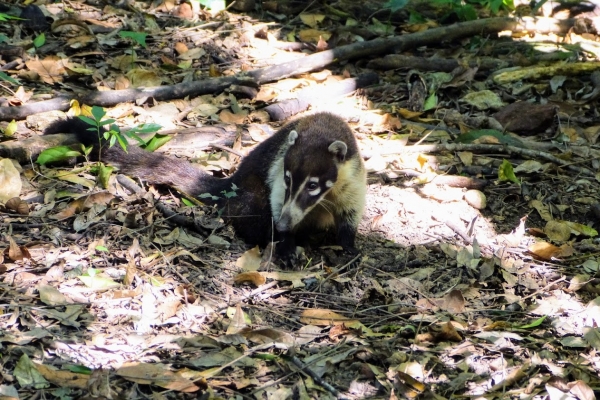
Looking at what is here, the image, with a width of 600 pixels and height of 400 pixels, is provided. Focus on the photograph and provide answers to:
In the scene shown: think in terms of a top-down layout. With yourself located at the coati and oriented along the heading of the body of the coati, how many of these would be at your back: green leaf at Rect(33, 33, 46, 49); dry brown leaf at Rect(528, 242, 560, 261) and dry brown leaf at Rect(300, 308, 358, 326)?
1

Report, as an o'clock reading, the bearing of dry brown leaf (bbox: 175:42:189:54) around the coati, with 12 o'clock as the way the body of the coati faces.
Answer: The dry brown leaf is roughly at 7 o'clock from the coati.

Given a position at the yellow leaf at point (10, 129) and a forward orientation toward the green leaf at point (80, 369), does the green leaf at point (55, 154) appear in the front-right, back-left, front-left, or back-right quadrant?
front-left

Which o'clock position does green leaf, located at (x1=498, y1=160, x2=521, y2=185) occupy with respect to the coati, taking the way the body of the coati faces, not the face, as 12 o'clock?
The green leaf is roughly at 10 o'clock from the coati.

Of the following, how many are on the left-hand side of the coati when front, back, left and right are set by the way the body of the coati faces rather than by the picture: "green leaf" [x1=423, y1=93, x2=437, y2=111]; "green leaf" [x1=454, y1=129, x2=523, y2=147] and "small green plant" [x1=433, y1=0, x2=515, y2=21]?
3

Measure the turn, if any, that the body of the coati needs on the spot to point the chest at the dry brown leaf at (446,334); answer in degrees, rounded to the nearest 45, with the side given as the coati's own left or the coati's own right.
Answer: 0° — it already faces it

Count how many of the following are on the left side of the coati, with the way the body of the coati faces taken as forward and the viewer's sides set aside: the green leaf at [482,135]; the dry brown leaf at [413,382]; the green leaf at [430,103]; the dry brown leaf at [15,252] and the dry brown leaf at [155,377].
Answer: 2

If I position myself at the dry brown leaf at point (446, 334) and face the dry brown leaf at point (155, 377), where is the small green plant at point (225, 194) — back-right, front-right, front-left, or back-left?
front-right

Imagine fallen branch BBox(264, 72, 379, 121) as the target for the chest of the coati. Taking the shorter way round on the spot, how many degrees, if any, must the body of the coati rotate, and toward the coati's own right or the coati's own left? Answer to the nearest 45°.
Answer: approximately 135° to the coati's own left

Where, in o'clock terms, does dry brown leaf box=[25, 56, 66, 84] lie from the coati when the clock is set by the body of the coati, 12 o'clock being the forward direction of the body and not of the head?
The dry brown leaf is roughly at 6 o'clock from the coati.

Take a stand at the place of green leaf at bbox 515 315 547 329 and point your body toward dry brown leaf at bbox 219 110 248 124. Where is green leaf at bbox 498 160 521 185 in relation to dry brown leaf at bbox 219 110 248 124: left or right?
right

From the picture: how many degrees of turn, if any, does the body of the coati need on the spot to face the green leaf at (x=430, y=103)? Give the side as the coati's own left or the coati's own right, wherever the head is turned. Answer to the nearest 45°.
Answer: approximately 90° to the coati's own left

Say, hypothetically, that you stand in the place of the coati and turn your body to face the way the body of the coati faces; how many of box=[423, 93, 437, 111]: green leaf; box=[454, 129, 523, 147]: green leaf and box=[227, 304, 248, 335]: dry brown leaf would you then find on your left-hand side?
2

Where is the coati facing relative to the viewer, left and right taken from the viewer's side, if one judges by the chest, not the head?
facing the viewer and to the right of the viewer

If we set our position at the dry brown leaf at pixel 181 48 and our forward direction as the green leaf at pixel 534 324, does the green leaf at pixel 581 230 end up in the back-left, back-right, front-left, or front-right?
front-left

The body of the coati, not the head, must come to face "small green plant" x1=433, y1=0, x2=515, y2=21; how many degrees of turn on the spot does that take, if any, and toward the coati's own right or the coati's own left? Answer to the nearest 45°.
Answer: approximately 90° to the coati's own left

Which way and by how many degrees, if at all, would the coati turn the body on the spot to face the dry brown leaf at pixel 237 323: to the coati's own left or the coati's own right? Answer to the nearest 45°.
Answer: approximately 45° to the coati's own right

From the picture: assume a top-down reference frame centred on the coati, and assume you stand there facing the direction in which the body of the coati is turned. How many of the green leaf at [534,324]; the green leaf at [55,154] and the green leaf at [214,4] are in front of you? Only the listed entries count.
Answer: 1
